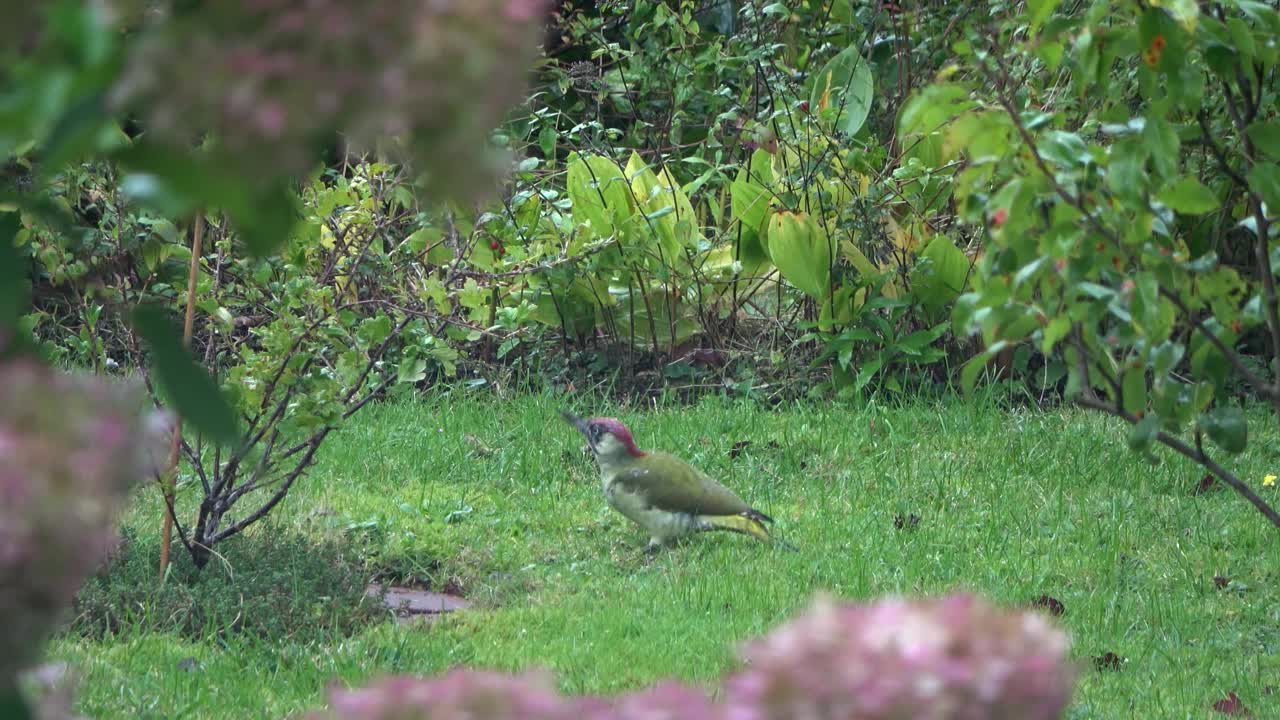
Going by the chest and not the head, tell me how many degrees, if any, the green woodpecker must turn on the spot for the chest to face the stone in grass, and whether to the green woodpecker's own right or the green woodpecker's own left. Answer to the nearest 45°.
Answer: approximately 45° to the green woodpecker's own left

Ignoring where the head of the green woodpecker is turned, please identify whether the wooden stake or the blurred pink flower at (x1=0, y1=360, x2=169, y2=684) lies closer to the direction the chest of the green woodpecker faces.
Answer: the wooden stake

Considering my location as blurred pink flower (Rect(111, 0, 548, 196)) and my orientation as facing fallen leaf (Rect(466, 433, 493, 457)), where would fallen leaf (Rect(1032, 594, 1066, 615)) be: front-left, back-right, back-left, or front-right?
front-right

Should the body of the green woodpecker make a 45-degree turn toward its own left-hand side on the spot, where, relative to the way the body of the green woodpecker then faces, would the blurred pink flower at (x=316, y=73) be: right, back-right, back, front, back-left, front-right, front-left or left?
front-left

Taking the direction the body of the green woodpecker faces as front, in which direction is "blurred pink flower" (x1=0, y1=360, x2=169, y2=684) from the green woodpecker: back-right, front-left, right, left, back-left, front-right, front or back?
left

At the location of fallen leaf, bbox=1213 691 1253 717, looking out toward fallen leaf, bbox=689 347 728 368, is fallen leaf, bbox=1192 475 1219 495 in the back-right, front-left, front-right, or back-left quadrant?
front-right

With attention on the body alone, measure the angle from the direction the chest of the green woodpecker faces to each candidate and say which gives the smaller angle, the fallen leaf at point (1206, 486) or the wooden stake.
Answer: the wooden stake

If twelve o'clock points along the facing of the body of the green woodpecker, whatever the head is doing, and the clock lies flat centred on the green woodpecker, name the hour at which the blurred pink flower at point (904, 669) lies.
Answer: The blurred pink flower is roughly at 9 o'clock from the green woodpecker.

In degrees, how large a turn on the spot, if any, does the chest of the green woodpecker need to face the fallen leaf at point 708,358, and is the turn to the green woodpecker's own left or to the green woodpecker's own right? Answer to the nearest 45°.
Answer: approximately 90° to the green woodpecker's own right

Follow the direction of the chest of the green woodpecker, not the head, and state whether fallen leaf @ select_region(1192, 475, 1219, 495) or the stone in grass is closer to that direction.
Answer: the stone in grass

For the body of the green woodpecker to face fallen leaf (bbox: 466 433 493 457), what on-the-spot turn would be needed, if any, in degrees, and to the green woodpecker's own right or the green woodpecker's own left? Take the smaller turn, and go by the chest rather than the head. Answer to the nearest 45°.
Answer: approximately 45° to the green woodpecker's own right

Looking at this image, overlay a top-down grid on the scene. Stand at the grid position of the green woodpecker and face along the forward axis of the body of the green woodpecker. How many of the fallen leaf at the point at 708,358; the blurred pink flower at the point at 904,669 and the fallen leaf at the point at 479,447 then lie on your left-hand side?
1

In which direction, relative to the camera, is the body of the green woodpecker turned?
to the viewer's left

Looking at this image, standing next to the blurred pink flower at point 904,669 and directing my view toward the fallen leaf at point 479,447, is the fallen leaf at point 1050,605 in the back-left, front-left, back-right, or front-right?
front-right
